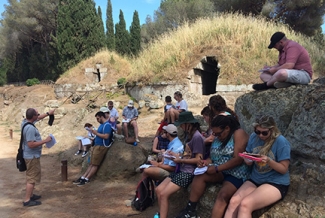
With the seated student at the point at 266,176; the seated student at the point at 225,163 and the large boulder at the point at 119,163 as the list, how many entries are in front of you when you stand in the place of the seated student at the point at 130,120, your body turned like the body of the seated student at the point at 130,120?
3

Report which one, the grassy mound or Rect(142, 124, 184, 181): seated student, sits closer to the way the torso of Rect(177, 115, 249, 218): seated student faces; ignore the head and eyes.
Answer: the seated student

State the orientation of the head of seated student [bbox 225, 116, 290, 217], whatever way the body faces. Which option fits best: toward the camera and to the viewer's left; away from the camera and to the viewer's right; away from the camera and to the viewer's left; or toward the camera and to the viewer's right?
toward the camera and to the viewer's left

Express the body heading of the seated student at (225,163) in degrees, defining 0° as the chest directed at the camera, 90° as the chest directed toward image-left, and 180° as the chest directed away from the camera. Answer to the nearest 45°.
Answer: approximately 45°

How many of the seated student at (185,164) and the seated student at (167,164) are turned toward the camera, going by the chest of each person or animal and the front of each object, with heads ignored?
0

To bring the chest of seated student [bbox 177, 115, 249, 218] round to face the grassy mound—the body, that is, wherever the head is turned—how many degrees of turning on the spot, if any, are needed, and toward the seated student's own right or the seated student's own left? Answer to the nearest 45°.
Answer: approximately 135° to the seated student's own right

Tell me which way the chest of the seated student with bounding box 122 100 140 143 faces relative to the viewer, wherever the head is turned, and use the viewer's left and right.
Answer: facing the viewer

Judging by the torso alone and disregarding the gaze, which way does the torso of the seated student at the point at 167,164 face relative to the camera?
to the viewer's left

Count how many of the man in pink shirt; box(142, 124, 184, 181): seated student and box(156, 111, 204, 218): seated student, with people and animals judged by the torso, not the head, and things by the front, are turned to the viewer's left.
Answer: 3

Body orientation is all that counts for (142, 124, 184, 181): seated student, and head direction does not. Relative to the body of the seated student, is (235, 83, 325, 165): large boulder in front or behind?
behind

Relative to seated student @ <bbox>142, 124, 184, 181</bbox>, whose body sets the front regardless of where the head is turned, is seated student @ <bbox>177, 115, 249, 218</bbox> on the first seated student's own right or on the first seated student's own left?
on the first seated student's own left

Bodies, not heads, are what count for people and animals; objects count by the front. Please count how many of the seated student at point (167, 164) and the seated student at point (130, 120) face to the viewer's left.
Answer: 1

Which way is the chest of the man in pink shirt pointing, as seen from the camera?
to the viewer's left

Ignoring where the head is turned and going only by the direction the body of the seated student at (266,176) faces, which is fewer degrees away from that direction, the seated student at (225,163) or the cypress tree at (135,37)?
the seated student

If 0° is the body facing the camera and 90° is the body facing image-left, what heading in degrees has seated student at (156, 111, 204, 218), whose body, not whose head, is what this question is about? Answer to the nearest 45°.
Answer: approximately 90°
